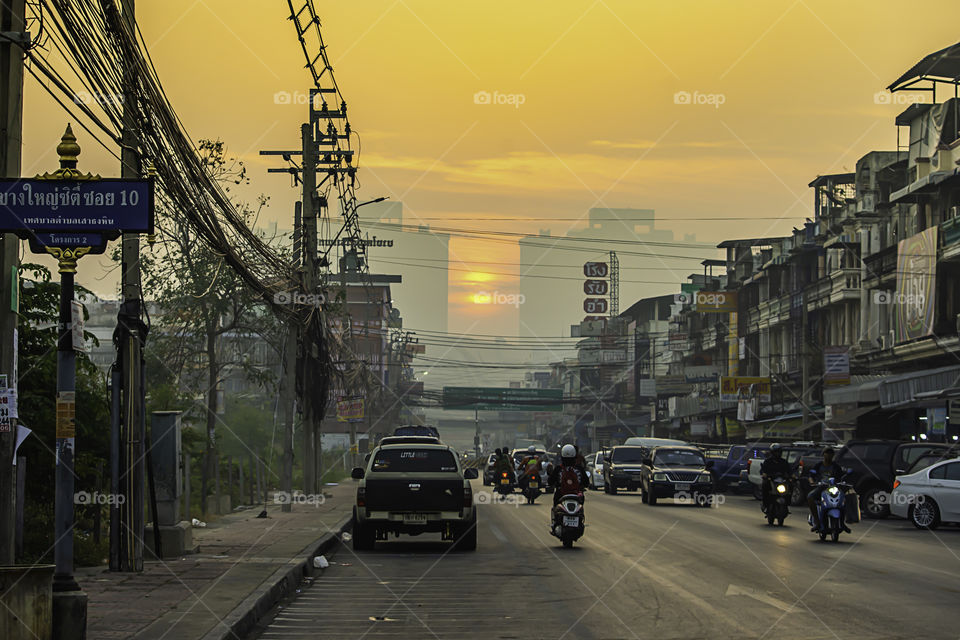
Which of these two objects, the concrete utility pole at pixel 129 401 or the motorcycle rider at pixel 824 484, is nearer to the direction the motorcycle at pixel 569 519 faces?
the motorcycle rider

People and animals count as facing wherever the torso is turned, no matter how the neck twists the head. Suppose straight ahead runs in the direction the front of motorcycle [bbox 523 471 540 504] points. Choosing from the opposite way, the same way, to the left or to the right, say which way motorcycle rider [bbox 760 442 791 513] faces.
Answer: the opposite way

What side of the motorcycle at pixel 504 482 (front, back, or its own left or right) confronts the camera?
back

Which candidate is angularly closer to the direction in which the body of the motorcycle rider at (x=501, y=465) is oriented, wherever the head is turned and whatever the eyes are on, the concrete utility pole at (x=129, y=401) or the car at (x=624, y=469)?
the car

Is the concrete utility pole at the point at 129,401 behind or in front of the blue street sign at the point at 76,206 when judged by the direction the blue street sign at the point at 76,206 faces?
behind

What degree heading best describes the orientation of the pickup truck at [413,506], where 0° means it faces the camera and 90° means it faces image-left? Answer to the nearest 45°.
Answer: approximately 180°

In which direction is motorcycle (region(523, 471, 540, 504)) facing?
away from the camera

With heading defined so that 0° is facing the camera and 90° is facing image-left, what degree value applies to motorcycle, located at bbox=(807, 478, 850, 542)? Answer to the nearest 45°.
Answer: approximately 0°

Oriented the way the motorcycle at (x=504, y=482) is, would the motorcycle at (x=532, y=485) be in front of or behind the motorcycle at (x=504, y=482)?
behind

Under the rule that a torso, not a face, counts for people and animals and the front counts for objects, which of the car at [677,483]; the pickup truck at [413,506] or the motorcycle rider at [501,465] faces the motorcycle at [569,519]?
the car

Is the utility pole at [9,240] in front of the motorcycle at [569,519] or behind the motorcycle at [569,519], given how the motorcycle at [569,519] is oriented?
behind
